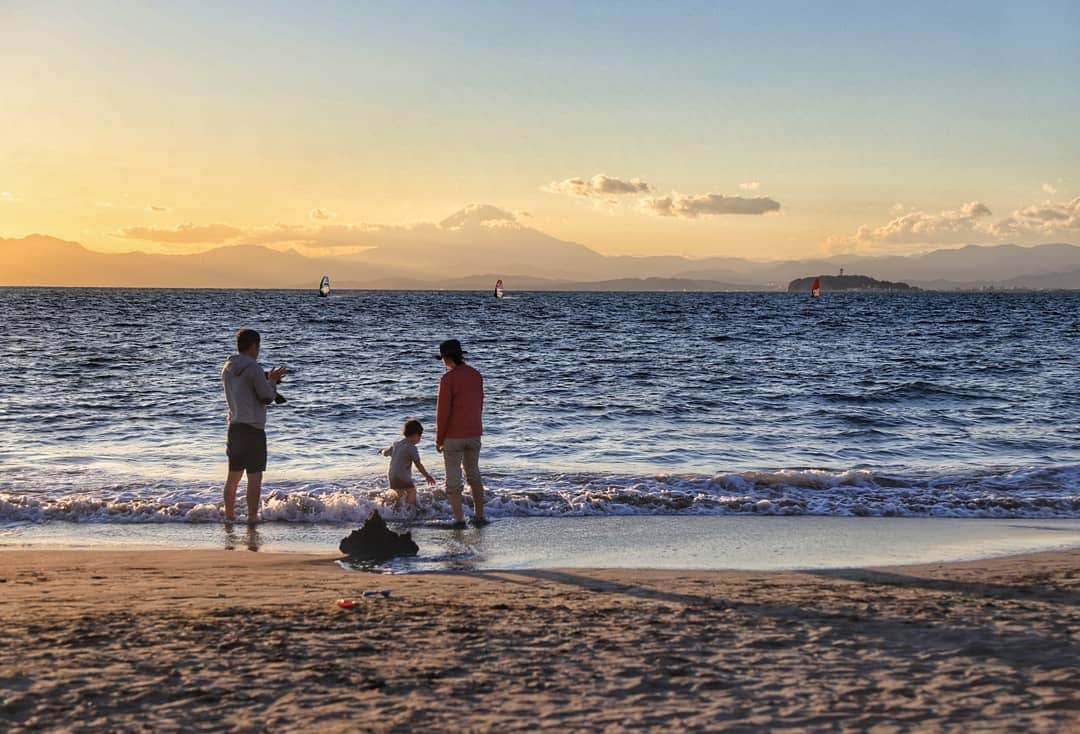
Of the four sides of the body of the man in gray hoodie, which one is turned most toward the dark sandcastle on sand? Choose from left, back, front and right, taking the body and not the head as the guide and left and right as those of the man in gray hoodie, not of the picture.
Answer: right

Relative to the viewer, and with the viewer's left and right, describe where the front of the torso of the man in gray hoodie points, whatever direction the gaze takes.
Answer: facing away from the viewer and to the right of the viewer

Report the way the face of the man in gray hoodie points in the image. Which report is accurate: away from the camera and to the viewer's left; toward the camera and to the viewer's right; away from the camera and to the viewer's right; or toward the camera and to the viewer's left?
away from the camera and to the viewer's right
